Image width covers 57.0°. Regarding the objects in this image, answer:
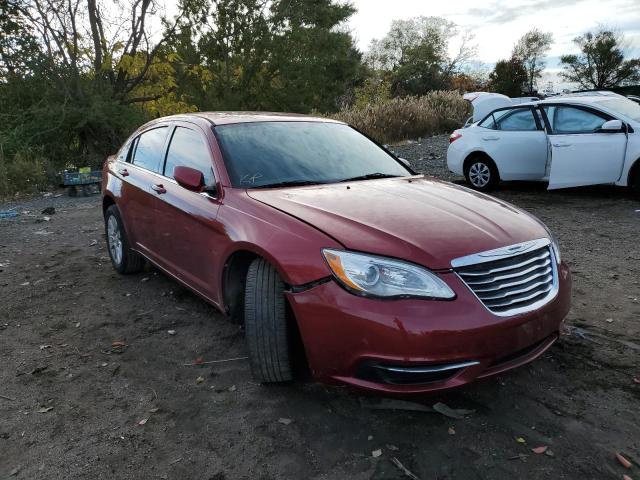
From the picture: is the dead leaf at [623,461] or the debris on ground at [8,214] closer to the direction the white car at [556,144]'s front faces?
the dead leaf

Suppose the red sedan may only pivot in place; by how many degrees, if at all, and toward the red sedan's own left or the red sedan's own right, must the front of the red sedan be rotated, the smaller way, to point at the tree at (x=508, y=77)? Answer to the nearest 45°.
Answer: approximately 135° to the red sedan's own left

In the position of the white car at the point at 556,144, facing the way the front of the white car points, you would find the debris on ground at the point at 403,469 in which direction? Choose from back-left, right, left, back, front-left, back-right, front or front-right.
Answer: right

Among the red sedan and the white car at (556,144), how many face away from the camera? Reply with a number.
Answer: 0

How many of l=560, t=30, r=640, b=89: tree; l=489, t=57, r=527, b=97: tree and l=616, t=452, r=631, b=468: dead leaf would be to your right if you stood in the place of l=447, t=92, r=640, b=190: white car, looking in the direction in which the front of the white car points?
1

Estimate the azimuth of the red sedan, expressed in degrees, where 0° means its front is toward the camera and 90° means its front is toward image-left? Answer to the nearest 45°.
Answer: approximately 315°

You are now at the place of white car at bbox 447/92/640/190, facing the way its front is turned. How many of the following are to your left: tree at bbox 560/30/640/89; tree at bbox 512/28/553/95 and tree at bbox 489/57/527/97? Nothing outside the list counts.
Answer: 3

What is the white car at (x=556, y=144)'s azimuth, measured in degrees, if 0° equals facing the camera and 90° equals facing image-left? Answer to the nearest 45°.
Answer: approximately 270°

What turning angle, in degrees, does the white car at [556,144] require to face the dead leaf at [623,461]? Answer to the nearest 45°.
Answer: approximately 90° to its right

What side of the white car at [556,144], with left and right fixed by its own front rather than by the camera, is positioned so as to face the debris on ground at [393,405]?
right

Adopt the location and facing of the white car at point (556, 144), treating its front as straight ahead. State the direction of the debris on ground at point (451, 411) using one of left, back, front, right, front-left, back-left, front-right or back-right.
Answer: right

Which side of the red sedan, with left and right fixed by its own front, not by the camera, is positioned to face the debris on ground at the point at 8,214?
back

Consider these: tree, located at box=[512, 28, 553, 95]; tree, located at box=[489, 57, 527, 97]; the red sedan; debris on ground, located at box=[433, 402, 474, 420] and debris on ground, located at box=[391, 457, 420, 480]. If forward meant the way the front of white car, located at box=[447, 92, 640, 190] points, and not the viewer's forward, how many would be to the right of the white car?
3

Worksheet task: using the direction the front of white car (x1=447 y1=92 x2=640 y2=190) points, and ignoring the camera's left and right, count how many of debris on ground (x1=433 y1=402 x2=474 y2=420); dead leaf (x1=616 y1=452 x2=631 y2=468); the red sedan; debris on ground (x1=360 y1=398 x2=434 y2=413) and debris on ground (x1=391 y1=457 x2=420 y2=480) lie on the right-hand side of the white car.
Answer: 5
